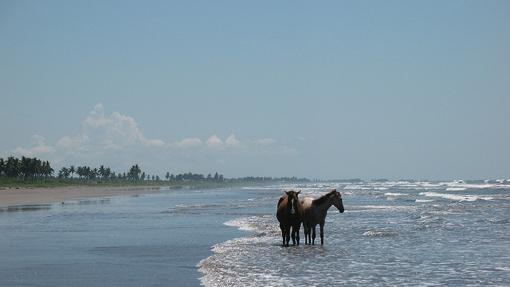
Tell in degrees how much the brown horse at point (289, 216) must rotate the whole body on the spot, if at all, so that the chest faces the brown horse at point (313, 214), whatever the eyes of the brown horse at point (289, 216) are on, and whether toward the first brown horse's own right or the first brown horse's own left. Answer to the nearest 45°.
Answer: approximately 135° to the first brown horse's own left

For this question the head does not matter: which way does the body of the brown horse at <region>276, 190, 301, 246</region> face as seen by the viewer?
toward the camera
